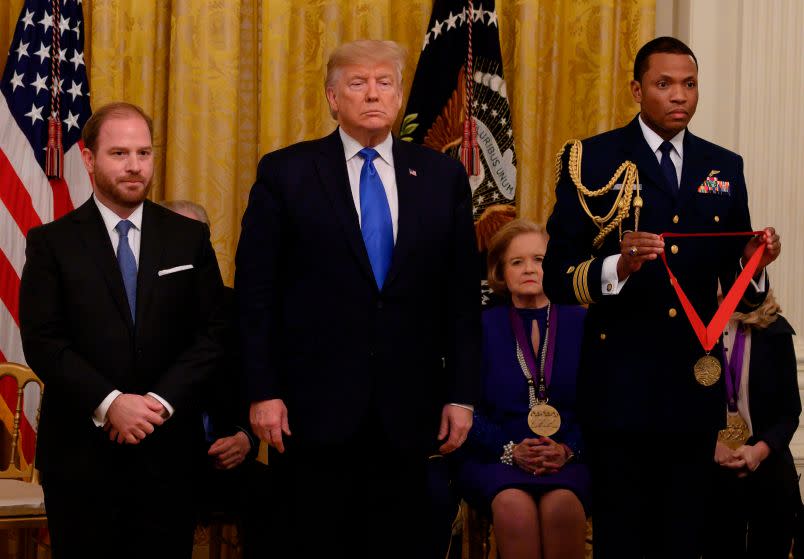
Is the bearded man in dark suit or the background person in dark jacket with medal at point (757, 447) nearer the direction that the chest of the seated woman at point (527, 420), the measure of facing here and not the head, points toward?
the bearded man in dark suit

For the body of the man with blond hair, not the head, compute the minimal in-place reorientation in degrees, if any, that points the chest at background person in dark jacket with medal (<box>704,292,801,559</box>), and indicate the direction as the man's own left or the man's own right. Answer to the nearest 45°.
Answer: approximately 135° to the man's own left

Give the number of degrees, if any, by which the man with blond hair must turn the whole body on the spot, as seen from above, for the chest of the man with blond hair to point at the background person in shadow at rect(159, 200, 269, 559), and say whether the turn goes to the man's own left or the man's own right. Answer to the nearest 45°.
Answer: approximately 135° to the man's own right

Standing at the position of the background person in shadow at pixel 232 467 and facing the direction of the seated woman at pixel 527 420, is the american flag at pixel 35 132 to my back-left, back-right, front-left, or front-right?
back-left

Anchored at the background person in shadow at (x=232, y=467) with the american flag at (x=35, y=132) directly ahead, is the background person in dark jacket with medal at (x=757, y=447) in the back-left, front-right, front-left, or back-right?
back-right

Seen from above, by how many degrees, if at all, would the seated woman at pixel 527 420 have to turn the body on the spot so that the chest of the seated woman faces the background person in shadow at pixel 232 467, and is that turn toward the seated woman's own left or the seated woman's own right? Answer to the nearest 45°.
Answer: approximately 90° to the seated woman's own right

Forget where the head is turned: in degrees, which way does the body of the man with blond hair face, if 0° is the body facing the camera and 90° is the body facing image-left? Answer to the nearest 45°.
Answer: approximately 0°

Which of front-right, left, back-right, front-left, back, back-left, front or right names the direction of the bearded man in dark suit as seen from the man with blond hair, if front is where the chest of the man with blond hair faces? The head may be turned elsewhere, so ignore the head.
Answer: right

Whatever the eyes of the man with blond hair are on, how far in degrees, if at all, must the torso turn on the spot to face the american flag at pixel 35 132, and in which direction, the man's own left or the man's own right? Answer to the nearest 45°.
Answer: approximately 135° to the man's own right

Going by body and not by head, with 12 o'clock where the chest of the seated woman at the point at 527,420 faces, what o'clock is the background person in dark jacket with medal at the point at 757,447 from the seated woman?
The background person in dark jacket with medal is roughly at 9 o'clock from the seated woman.
